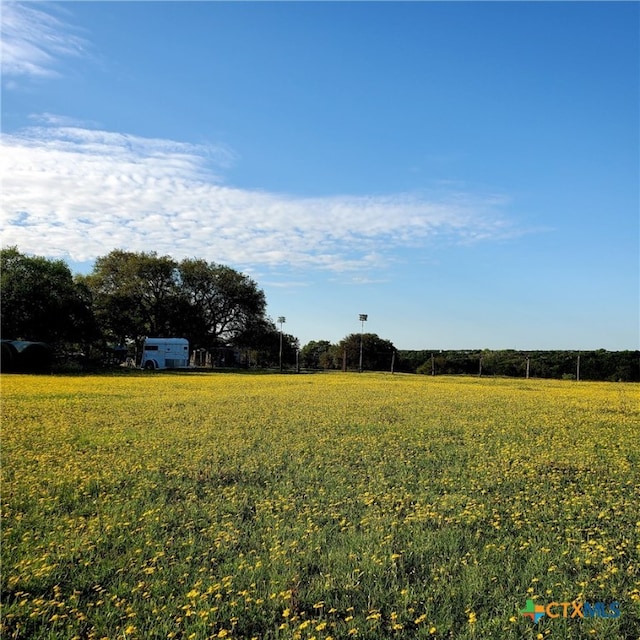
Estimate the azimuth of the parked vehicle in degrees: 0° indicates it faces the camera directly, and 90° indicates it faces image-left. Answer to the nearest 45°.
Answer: approximately 90°
